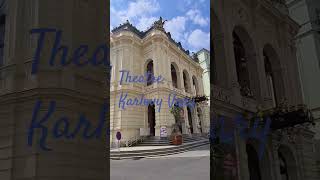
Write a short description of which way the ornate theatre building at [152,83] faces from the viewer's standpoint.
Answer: facing the viewer and to the right of the viewer
